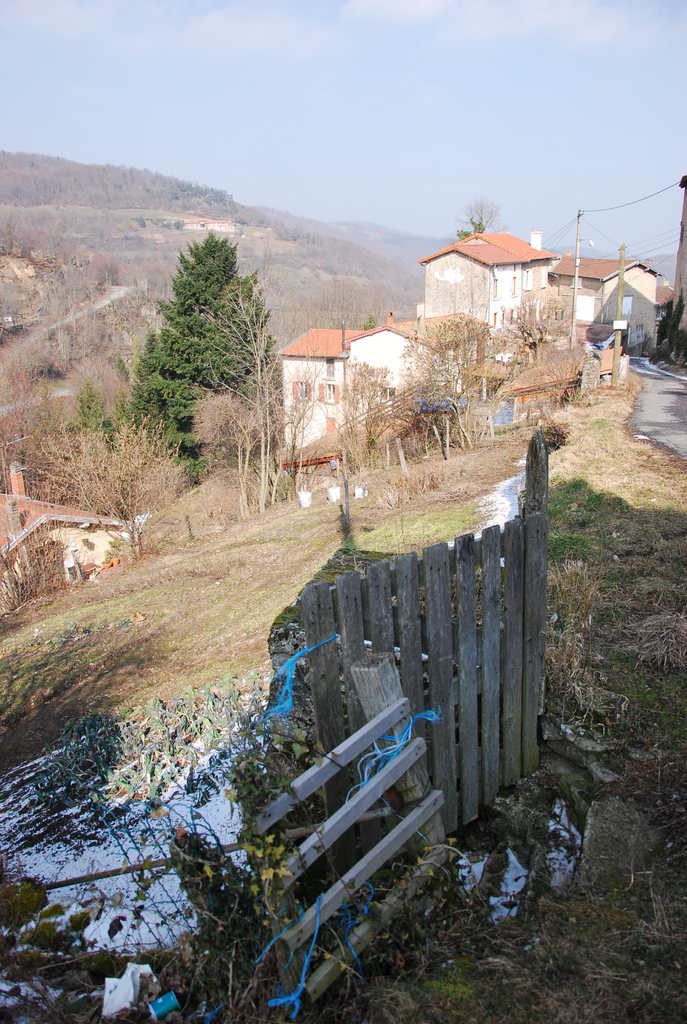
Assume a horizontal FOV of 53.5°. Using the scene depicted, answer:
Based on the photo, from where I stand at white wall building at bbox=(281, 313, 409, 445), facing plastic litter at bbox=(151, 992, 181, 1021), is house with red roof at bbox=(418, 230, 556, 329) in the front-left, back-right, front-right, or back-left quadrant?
back-left

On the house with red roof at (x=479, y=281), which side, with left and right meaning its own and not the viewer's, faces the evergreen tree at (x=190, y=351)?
right

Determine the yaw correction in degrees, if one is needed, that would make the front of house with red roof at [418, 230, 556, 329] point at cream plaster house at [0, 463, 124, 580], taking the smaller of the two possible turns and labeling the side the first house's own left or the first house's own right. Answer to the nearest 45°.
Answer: approximately 45° to the first house's own right

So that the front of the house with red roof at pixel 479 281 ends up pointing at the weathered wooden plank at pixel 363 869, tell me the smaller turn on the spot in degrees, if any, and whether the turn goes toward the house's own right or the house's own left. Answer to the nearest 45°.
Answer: approximately 45° to the house's own right

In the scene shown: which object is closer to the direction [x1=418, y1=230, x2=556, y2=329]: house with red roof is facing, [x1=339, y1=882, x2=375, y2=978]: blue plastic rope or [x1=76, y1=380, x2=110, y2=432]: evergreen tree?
the blue plastic rope

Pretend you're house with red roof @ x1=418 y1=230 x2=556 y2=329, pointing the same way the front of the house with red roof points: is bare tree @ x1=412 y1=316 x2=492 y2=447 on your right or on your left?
on your right

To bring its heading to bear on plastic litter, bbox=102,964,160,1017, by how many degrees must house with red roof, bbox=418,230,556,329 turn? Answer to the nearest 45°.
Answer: approximately 45° to its right

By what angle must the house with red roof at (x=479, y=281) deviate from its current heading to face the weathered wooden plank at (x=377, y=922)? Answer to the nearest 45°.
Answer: approximately 45° to its right

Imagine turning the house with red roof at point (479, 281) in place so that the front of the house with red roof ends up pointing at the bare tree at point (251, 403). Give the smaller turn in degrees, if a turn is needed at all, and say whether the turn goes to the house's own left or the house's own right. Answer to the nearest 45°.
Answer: approximately 90° to the house's own right

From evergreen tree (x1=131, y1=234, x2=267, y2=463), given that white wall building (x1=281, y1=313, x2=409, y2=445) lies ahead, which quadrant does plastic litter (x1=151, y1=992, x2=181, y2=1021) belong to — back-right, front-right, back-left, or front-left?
back-right
